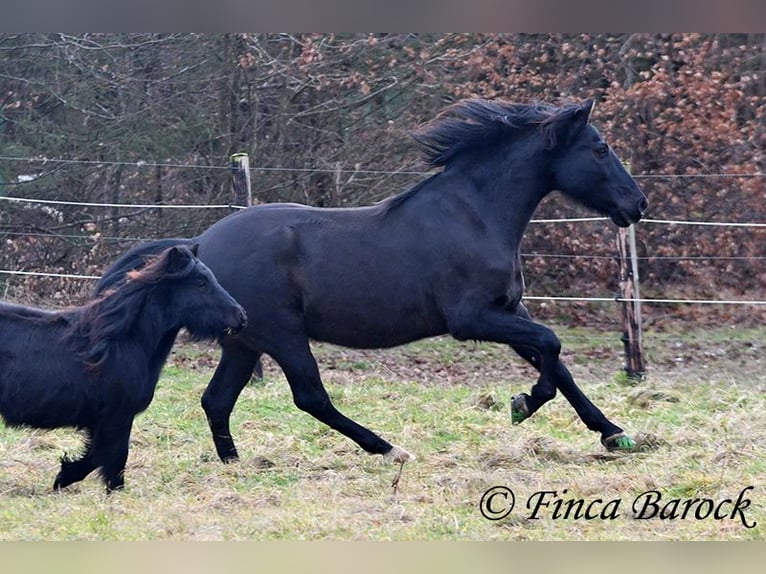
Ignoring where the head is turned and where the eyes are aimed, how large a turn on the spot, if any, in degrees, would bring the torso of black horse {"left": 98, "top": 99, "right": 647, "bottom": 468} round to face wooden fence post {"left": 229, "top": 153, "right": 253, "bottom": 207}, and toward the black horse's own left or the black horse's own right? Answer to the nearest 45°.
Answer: approximately 135° to the black horse's own left

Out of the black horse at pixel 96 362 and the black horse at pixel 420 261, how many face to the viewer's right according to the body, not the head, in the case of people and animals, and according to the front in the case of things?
2

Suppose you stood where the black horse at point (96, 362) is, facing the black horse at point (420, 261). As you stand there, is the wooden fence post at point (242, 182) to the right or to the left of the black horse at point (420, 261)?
left

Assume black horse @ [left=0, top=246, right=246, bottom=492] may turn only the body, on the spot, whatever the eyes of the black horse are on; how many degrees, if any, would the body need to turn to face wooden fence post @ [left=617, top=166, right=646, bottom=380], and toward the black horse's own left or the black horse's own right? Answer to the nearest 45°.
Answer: approximately 45° to the black horse's own left

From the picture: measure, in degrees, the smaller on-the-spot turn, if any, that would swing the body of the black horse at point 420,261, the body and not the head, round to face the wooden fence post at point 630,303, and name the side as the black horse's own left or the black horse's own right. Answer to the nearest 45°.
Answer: approximately 45° to the black horse's own left

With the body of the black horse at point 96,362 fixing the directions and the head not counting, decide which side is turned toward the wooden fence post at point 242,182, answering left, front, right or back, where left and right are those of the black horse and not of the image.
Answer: left

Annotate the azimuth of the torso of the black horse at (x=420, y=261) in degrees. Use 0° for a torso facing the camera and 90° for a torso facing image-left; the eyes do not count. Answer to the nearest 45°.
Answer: approximately 270°

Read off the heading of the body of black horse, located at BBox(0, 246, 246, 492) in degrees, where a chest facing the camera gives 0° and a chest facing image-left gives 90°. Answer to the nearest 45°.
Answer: approximately 270°
